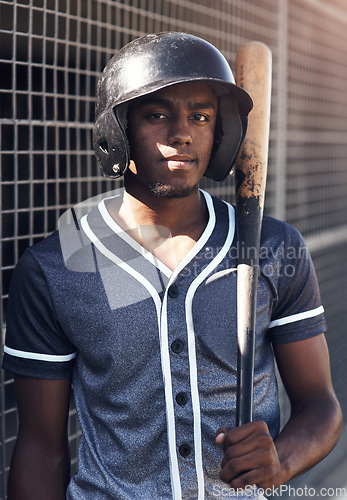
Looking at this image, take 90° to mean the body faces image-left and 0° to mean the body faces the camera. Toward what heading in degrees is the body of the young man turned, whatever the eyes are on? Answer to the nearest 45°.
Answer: approximately 0°
